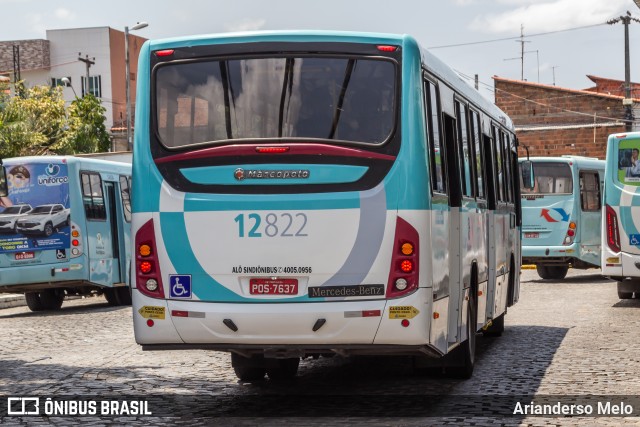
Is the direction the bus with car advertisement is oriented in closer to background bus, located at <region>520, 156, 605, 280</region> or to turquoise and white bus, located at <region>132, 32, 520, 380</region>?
the background bus

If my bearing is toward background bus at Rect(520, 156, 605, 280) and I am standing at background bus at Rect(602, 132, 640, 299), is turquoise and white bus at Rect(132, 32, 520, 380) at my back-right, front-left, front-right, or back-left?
back-left

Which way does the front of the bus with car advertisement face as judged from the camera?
facing away from the viewer and to the right of the viewer

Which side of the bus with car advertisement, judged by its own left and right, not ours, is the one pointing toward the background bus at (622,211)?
right

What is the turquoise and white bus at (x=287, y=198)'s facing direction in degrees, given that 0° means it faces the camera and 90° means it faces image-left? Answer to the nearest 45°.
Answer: approximately 180°
